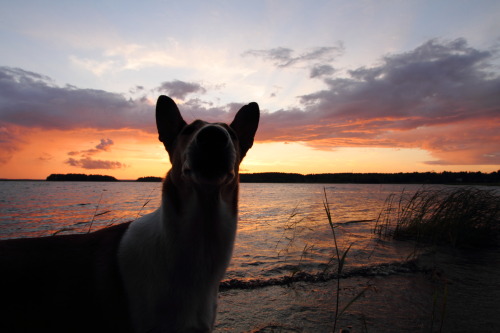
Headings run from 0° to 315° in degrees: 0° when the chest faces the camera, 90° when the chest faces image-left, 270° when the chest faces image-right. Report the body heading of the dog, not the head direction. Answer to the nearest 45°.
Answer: approximately 315°
